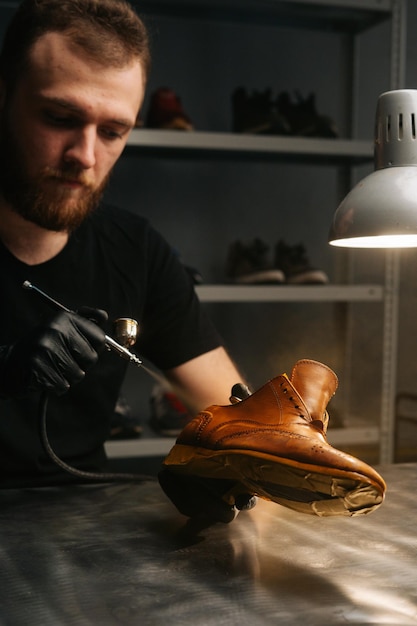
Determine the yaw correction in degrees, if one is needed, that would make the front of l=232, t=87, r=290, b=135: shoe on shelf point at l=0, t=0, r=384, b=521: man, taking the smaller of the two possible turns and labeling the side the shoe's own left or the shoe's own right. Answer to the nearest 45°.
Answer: approximately 90° to the shoe's own right

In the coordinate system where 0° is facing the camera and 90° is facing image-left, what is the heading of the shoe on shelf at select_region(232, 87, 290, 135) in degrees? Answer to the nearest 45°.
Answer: approximately 270°

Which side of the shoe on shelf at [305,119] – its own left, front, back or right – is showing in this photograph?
right

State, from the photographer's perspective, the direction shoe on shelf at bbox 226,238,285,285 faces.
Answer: facing to the right of the viewer
